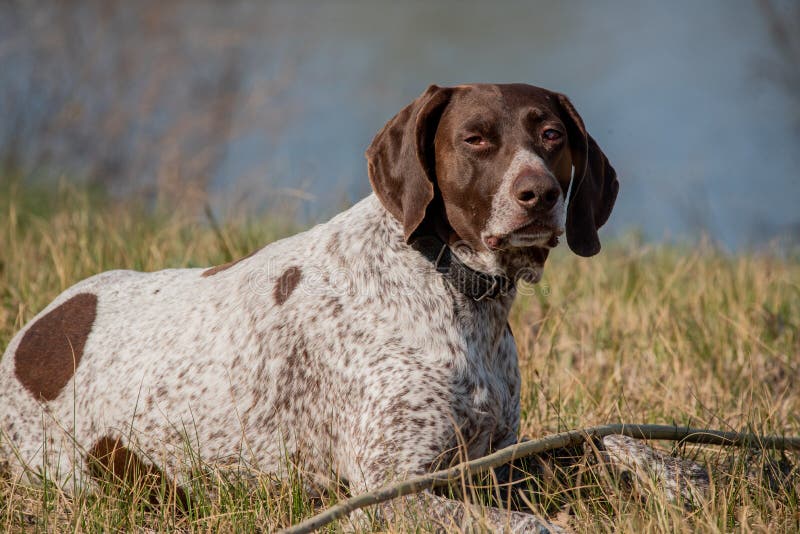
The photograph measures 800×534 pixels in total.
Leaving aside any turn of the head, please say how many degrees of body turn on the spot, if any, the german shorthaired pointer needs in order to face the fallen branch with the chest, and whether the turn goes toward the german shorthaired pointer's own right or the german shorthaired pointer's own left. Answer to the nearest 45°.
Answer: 0° — it already faces it

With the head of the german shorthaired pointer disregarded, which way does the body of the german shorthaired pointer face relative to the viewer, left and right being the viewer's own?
facing the viewer and to the right of the viewer
